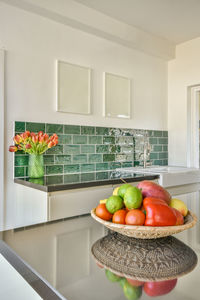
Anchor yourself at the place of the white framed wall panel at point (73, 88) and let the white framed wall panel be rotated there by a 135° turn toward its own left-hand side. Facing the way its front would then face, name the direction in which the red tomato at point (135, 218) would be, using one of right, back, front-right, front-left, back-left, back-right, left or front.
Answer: back

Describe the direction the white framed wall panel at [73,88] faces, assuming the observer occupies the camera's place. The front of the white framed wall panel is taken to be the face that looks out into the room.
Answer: facing the viewer and to the right of the viewer

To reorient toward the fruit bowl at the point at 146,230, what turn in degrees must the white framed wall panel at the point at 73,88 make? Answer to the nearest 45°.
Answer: approximately 45° to its right

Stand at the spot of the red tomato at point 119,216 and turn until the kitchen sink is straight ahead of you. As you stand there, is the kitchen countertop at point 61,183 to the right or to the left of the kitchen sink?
left

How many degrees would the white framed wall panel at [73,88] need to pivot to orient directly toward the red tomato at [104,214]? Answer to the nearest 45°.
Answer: approximately 45° to its right

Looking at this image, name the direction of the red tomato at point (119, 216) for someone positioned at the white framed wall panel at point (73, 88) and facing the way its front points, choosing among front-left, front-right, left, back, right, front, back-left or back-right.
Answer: front-right

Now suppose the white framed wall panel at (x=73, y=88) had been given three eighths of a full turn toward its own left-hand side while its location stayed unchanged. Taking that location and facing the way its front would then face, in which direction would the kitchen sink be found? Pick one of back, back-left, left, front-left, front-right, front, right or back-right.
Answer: right

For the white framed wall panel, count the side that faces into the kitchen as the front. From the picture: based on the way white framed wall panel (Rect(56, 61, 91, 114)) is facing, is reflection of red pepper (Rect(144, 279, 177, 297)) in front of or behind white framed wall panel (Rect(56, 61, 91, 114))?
in front

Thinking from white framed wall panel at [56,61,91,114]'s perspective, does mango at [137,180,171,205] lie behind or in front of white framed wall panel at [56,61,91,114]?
in front
